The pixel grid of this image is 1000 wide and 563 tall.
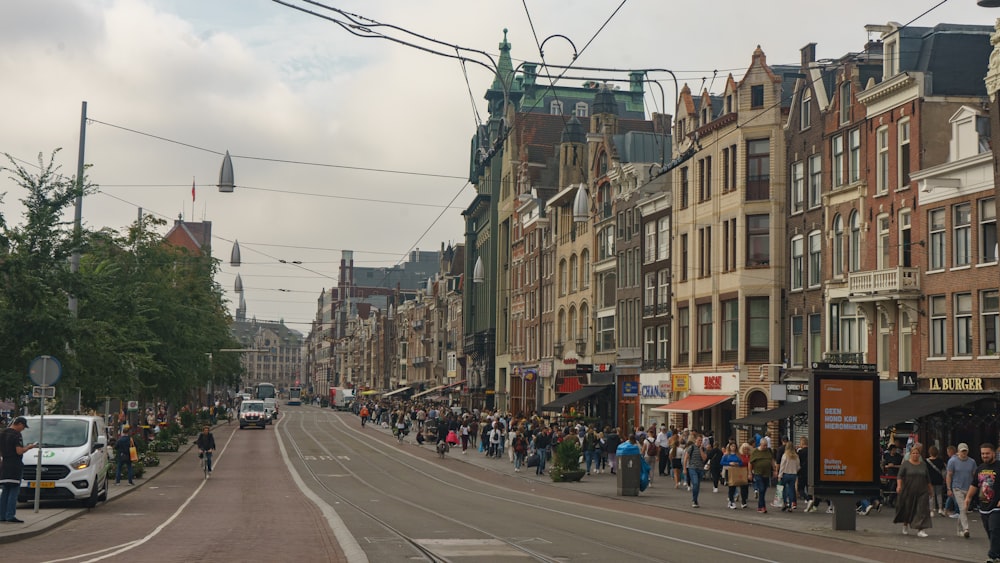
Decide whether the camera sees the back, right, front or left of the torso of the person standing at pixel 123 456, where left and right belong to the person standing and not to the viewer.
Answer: back

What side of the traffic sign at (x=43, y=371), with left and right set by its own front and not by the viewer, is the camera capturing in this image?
back
